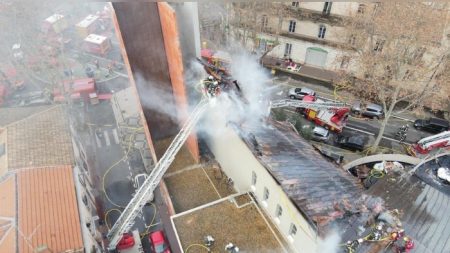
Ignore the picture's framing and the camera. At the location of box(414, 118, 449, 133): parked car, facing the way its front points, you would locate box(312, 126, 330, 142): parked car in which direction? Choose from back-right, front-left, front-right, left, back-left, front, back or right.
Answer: front-left

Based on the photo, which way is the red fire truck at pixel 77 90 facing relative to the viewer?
to the viewer's left

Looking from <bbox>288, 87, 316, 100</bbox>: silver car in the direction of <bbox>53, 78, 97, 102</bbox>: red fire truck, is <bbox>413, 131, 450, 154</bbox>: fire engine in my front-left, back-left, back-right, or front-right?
back-left

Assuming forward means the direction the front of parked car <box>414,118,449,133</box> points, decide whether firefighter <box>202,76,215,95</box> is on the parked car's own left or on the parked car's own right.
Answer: on the parked car's own left

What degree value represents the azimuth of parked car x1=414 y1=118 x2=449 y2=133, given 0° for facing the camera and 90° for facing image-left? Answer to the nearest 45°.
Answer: approximately 90°
